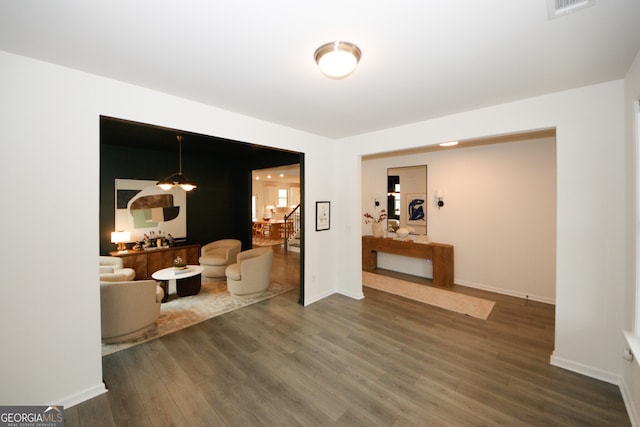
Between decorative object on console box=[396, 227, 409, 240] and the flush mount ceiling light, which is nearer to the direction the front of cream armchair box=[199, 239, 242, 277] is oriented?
the flush mount ceiling light

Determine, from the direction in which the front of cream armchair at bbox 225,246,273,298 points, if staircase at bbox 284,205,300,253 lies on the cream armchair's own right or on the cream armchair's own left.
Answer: on the cream armchair's own right

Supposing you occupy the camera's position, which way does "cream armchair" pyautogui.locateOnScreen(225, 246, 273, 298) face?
facing to the left of the viewer

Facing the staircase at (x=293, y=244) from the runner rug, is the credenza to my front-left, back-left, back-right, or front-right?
front-left

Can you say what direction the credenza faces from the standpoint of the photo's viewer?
facing the viewer and to the right of the viewer

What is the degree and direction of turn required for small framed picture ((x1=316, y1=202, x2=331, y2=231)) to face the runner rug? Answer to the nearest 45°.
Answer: approximately 45° to its left

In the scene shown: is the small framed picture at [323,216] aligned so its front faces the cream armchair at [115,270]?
no

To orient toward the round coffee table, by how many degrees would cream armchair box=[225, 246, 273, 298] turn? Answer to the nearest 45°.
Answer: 0° — it already faces it

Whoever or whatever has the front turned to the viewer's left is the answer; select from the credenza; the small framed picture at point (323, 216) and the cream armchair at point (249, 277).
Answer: the cream armchair

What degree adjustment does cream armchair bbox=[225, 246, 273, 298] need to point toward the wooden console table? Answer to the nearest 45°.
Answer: approximately 180°

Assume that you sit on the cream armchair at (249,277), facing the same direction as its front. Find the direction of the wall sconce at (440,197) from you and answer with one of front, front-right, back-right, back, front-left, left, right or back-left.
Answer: back

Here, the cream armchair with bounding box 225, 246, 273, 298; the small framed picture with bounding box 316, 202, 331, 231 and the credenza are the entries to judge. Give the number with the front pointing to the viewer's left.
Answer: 1

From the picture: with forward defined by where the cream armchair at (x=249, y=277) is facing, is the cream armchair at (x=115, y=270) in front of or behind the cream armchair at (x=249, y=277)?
in front

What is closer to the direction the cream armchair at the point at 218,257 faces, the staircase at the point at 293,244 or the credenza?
the credenza

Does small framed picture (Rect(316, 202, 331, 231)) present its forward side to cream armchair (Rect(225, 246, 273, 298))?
no

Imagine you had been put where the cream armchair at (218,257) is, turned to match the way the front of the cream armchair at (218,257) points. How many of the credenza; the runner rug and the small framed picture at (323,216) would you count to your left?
2

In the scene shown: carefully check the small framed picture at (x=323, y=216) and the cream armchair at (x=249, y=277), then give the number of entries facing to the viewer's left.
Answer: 1

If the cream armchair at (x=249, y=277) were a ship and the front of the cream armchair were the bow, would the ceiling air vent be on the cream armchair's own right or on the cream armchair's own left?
on the cream armchair's own left

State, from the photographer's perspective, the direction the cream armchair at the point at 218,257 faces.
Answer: facing the viewer and to the left of the viewer
